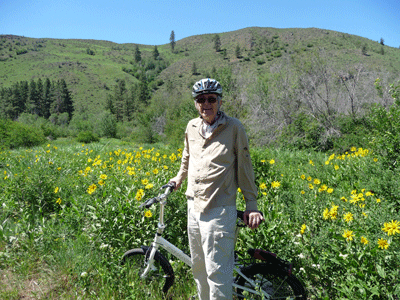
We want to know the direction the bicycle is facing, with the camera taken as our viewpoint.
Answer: facing away from the viewer and to the left of the viewer

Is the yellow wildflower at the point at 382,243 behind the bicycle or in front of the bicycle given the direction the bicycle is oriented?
behind

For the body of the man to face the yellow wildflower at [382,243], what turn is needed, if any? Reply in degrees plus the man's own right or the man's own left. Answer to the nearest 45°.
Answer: approximately 135° to the man's own left
